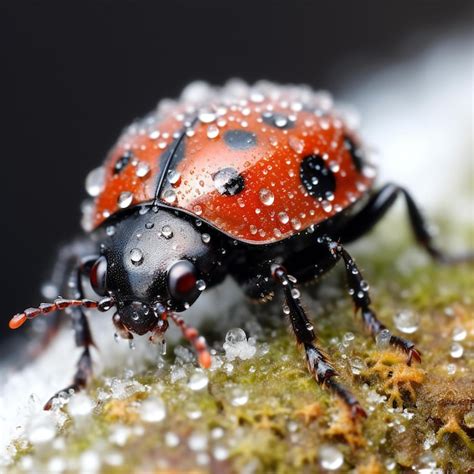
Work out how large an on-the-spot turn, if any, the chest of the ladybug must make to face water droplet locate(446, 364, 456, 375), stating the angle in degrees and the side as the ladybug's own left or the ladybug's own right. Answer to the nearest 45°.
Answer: approximately 90° to the ladybug's own left

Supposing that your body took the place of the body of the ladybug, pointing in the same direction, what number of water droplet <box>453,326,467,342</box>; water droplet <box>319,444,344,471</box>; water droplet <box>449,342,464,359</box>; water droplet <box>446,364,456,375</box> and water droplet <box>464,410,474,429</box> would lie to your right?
0

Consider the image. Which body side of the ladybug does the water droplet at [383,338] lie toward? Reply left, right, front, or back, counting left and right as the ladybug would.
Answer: left

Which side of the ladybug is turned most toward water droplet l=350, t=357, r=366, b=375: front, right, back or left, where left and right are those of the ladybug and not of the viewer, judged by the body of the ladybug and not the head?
left

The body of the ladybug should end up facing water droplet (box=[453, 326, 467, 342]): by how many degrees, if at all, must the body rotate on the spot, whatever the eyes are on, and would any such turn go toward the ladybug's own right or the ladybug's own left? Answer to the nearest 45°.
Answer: approximately 135° to the ladybug's own left

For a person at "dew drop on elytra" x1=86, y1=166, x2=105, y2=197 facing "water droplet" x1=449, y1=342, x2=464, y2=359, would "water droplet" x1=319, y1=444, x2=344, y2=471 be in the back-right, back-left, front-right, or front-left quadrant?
front-right

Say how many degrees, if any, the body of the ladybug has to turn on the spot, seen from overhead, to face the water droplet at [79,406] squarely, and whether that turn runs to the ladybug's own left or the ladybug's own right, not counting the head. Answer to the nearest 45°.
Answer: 0° — it already faces it

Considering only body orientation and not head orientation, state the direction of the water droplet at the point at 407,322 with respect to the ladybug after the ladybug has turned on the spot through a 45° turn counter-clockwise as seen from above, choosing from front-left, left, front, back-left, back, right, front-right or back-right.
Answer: left

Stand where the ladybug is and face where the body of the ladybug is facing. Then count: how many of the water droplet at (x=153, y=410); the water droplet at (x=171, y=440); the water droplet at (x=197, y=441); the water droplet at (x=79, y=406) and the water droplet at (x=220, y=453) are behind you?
0

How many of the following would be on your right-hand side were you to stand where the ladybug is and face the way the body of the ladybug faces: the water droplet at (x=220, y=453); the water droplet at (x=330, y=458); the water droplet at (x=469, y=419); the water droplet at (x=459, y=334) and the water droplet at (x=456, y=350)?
0

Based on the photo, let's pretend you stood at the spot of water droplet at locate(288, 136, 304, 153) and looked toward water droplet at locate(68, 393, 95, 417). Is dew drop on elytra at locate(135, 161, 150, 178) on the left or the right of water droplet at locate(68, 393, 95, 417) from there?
right

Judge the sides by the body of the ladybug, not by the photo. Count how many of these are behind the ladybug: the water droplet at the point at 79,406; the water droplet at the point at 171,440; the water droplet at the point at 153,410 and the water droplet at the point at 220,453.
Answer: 0

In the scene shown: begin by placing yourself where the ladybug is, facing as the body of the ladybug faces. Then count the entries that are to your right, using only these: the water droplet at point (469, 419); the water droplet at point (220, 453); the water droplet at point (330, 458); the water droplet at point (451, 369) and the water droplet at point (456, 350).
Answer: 0

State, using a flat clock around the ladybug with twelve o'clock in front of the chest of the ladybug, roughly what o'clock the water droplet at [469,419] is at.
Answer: The water droplet is roughly at 9 o'clock from the ladybug.

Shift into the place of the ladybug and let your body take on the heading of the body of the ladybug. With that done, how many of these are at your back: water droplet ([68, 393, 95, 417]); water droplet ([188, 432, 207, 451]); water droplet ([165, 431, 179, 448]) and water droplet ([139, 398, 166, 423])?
0

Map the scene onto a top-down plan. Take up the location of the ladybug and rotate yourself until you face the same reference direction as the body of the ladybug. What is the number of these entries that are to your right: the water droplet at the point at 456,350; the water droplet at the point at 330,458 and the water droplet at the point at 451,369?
0

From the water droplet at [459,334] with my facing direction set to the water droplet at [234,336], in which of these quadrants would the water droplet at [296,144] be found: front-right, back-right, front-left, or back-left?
front-right

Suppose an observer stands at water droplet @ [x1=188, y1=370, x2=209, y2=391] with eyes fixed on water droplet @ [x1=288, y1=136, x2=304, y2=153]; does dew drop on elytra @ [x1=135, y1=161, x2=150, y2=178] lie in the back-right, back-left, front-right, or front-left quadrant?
front-left

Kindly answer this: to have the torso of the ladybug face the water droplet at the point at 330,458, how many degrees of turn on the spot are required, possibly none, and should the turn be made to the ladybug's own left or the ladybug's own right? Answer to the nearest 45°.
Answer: approximately 45° to the ladybug's own left
